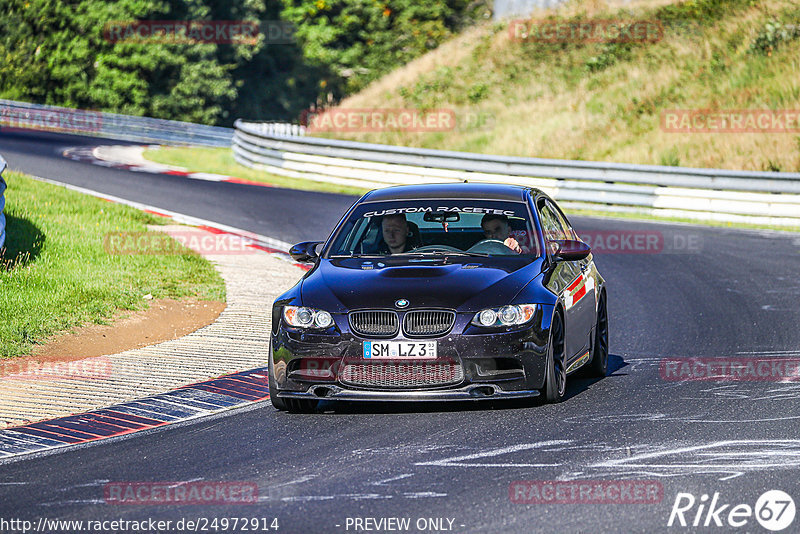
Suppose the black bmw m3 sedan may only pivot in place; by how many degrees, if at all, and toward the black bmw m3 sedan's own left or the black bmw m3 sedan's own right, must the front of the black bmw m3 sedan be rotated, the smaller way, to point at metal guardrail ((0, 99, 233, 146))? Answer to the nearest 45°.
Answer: approximately 180°

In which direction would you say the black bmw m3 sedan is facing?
toward the camera

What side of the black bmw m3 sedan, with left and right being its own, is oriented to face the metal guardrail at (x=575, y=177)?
back
